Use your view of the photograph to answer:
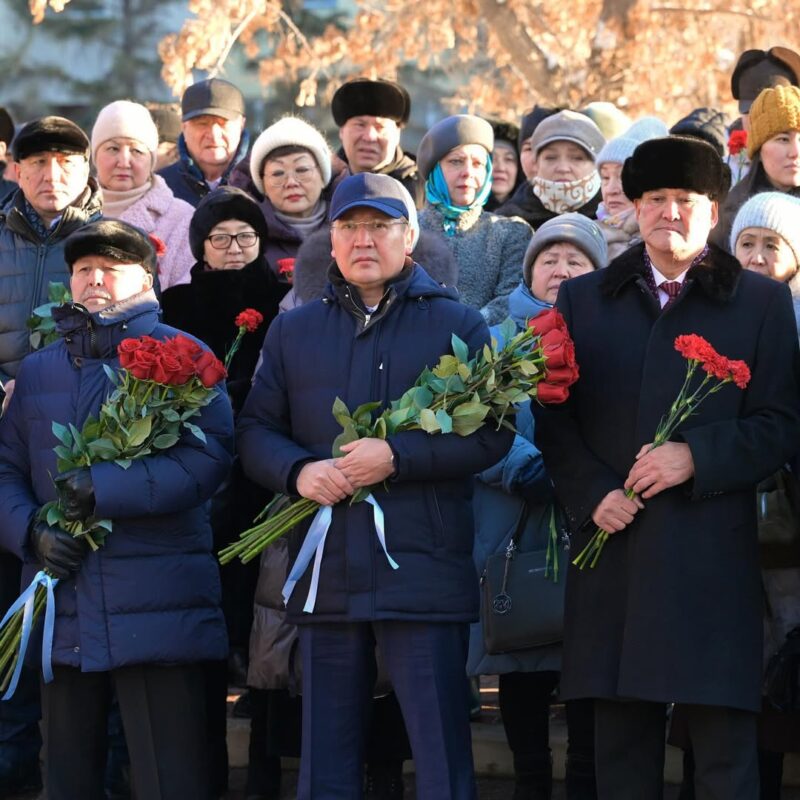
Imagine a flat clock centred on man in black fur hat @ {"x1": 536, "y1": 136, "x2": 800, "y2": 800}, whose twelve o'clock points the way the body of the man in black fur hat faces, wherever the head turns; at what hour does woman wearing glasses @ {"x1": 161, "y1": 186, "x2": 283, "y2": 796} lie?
The woman wearing glasses is roughly at 4 o'clock from the man in black fur hat.

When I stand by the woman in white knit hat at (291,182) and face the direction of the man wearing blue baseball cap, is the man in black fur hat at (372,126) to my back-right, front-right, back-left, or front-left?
back-left

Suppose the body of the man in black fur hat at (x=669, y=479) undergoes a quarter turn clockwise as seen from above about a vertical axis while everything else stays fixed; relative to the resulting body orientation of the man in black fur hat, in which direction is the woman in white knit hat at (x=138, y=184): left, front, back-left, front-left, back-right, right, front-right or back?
front-right

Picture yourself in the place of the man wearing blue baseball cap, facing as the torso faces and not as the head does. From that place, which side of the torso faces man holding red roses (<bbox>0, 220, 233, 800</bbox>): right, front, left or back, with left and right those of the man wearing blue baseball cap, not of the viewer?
right

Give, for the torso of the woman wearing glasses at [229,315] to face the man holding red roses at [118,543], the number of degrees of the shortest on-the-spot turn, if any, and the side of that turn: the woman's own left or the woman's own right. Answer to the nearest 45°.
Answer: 0° — they already face them

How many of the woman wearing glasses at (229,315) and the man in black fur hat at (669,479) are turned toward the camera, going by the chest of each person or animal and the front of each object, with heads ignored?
2

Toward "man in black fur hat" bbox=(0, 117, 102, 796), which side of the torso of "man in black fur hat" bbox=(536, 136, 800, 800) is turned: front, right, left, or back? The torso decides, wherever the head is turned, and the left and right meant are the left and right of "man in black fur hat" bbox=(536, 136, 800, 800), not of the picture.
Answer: right

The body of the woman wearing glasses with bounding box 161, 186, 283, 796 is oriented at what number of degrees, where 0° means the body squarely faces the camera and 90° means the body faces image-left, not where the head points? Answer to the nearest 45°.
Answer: approximately 0°
